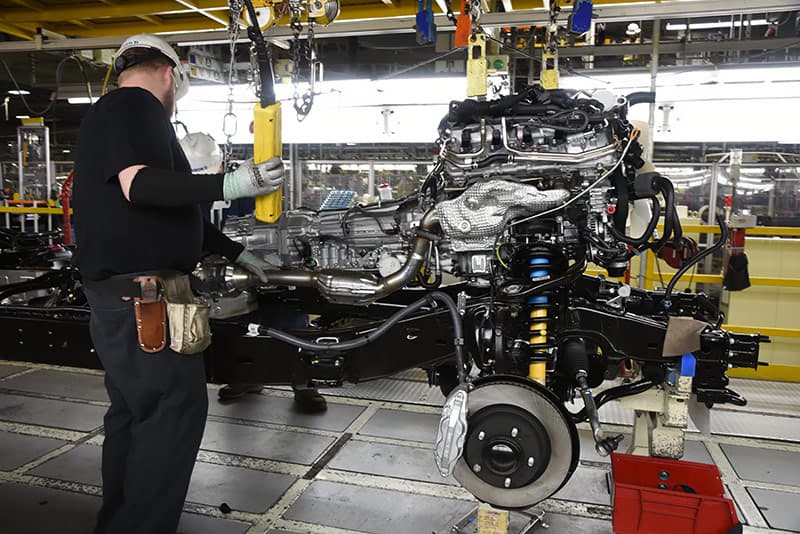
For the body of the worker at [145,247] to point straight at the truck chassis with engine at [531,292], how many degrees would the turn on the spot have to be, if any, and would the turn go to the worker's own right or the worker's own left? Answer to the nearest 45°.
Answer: approximately 45° to the worker's own right

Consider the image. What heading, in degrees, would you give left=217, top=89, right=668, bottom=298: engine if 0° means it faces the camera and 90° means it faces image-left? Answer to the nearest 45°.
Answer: approximately 270°

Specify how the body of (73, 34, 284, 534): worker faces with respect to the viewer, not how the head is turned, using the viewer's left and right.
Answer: facing away from the viewer and to the right of the viewer

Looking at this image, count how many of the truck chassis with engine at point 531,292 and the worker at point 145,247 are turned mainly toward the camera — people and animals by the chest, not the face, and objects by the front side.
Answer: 0

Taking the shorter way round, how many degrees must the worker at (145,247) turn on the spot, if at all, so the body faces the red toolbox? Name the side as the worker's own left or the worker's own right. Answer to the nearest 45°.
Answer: approximately 45° to the worker's own right

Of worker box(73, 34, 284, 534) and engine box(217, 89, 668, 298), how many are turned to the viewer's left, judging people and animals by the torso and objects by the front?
0

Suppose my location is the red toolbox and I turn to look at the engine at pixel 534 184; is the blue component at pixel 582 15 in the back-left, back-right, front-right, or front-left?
front-right

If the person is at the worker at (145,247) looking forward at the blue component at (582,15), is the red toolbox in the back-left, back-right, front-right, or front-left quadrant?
front-right
